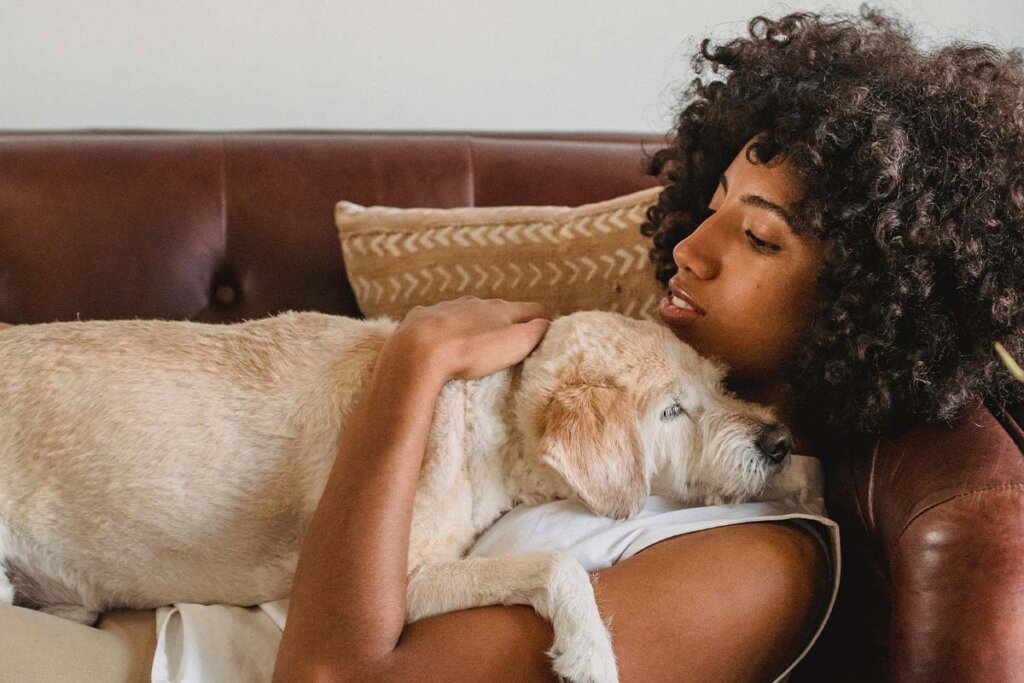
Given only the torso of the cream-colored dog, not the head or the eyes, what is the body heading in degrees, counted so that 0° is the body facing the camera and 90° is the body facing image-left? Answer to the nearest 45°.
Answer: approximately 270°

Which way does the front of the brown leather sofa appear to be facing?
toward the camera

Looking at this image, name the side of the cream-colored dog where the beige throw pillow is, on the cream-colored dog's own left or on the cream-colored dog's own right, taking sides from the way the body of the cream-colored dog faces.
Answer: on the cream-colored dog's own left
